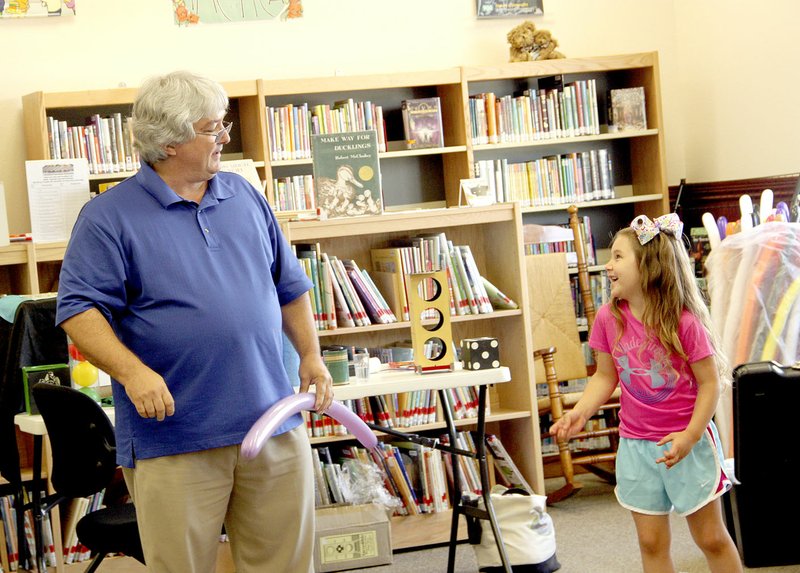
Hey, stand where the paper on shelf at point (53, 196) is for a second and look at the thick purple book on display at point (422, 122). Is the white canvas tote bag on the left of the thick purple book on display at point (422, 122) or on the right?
right

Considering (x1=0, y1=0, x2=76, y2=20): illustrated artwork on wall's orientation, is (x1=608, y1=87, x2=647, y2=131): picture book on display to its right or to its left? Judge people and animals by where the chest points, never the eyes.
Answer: on its left

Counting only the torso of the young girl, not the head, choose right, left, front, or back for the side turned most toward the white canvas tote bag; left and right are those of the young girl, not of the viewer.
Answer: right

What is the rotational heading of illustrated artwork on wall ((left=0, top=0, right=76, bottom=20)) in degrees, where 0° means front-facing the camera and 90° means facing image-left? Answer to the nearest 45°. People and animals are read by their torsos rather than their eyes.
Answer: approximately 0°

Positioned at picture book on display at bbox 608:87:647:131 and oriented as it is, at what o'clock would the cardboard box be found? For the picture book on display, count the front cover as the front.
The cardboard box is roughly at 1 o'clock from the picture book on display.

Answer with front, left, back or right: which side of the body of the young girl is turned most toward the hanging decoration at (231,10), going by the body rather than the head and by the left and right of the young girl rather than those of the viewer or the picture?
right

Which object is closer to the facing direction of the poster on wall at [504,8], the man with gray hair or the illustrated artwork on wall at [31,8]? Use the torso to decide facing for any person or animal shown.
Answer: the man with gray hair

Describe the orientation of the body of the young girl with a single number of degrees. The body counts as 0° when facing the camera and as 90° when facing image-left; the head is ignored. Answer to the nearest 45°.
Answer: approximately 45°

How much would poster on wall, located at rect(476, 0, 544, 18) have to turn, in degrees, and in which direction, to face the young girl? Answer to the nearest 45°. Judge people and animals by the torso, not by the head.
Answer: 0° — it already faces them

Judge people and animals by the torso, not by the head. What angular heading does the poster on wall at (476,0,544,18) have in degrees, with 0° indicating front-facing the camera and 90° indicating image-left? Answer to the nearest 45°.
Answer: approximately 0°

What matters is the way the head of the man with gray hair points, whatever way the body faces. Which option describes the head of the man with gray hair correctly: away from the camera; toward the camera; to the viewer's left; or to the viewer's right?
to the viewer's right
